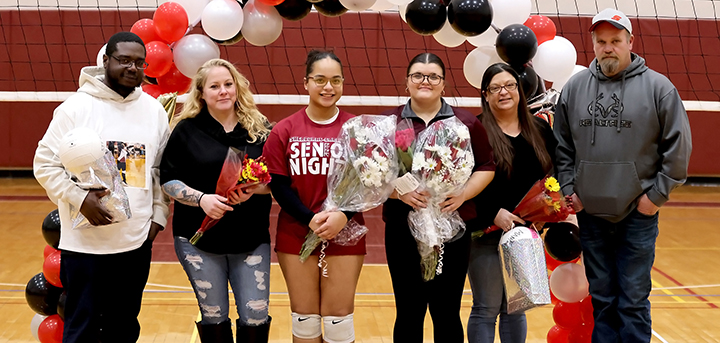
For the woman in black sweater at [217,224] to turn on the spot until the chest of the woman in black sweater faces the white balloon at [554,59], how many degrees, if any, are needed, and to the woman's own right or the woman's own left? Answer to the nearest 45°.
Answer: approximately 90° to the woman's own left

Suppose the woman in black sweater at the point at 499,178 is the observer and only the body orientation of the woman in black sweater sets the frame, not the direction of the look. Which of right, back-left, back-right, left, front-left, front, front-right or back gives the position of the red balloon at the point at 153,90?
right

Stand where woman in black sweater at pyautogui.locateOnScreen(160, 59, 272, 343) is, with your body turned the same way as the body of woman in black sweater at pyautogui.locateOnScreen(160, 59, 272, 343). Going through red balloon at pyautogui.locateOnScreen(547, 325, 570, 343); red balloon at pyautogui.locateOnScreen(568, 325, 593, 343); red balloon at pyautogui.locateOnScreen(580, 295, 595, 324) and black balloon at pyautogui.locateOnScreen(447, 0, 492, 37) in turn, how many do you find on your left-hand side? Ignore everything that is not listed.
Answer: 4

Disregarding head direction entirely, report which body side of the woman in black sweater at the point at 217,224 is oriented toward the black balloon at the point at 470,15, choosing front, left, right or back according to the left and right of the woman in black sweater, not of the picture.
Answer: left

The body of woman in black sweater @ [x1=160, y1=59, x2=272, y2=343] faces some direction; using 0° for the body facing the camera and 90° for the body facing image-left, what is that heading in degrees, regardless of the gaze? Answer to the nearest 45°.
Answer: approximately 0°

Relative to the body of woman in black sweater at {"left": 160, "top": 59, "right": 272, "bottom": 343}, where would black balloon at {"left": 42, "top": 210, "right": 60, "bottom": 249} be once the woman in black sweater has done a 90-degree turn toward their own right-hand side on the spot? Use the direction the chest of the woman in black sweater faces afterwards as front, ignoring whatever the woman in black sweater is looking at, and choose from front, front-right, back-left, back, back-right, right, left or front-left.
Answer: front-right

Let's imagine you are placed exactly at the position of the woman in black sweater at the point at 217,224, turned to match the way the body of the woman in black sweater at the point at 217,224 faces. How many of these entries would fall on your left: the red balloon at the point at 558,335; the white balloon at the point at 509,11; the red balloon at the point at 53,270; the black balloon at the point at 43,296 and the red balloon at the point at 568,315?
3

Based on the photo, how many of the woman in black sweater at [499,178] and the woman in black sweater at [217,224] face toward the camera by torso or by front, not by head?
2
